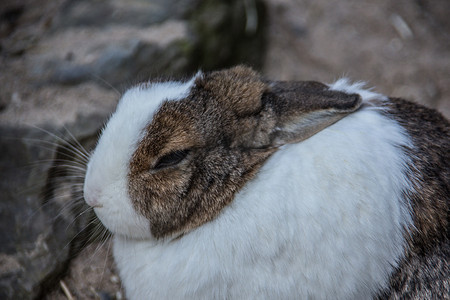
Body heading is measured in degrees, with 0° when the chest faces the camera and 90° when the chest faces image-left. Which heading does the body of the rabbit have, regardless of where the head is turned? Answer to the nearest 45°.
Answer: approximately 90°

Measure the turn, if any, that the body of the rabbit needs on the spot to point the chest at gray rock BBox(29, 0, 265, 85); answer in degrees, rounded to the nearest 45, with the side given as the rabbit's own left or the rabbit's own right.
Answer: approximately 45° to the rabbit's own right
